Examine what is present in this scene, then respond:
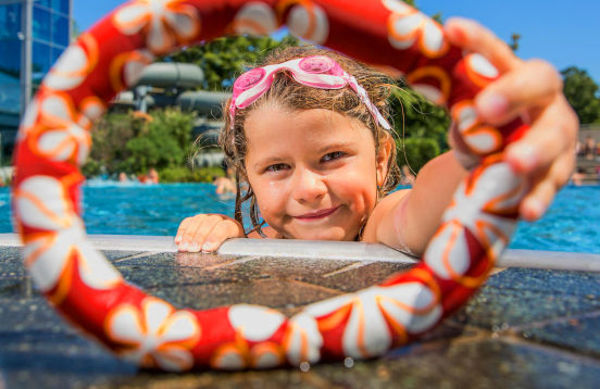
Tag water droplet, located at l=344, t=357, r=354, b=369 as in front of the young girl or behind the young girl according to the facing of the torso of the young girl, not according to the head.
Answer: in front

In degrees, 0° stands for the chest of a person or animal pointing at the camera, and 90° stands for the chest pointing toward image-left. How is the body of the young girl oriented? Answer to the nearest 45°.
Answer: approximately 0°

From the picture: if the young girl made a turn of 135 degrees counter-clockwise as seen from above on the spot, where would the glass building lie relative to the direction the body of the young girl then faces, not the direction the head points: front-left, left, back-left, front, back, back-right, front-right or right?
left

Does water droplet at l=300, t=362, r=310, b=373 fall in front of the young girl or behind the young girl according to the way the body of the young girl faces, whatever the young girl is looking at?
in front
